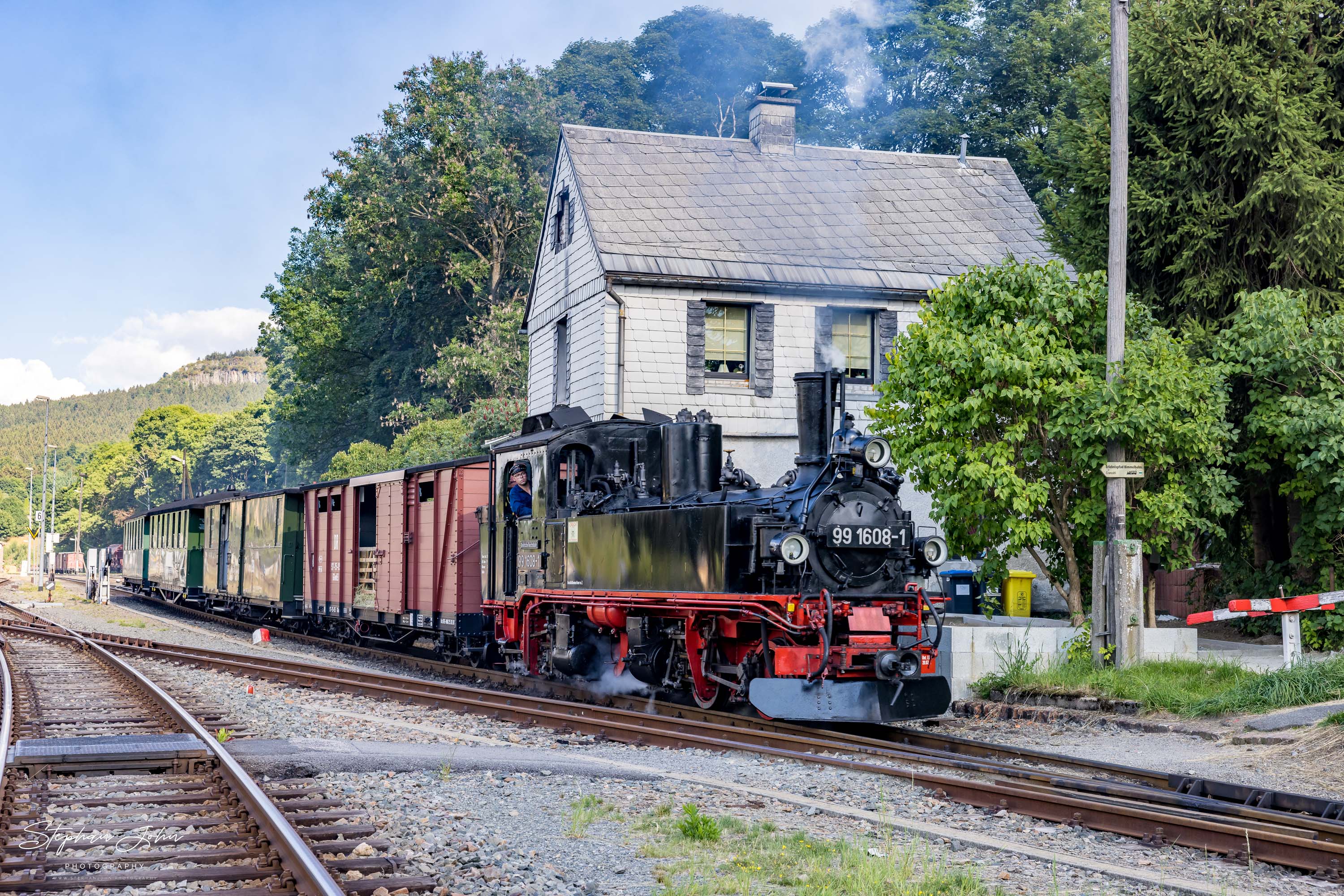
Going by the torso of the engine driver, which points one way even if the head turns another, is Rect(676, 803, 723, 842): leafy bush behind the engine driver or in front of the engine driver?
in front

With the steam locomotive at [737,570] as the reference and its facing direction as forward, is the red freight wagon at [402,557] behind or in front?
behind

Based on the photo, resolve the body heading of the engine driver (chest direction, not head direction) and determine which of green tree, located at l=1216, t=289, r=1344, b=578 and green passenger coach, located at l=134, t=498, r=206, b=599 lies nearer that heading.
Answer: the green tree

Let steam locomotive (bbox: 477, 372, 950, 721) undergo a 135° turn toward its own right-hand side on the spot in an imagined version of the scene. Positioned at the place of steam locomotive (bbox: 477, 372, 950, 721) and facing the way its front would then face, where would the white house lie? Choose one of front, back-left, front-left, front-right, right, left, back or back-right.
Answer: right

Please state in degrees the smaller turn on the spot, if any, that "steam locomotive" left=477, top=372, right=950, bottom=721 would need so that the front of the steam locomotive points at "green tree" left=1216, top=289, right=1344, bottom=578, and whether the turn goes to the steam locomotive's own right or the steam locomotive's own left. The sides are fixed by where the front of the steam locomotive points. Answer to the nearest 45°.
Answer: approximately 90° to the steam locomotive's own left

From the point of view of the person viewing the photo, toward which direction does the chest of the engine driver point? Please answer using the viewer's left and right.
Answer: facing the viewer and to the right of the viewer

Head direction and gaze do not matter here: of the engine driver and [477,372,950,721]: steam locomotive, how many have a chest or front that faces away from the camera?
0
